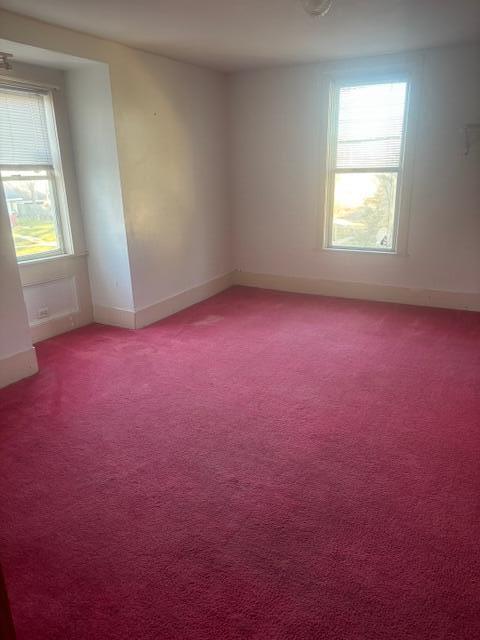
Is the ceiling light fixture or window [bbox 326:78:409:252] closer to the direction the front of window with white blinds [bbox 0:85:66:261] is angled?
the ceiling light fixture

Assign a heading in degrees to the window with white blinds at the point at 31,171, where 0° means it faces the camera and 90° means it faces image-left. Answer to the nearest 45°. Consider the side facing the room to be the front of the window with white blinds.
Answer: approximately 315°

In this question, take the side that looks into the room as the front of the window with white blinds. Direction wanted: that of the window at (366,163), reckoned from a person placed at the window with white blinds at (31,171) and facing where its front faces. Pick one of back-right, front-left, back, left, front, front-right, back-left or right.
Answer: front-left

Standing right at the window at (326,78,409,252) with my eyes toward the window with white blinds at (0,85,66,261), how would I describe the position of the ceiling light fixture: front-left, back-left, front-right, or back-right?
front-left

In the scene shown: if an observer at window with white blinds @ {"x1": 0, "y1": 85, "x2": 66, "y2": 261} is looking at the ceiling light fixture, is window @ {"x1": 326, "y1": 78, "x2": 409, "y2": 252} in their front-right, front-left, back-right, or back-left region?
front-left

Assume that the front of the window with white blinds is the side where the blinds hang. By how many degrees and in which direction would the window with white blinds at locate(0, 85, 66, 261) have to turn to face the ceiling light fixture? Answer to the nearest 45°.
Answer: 0° — it already faces it
